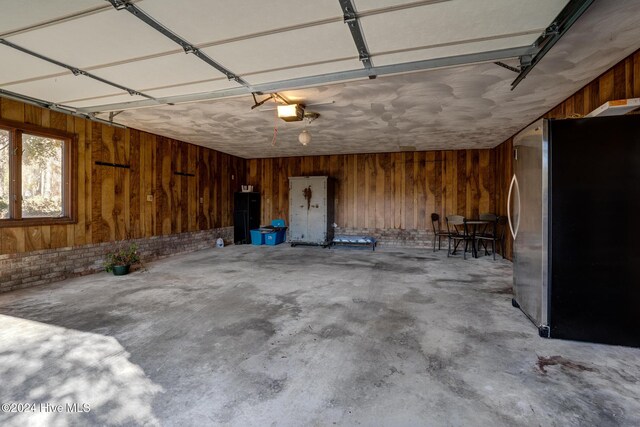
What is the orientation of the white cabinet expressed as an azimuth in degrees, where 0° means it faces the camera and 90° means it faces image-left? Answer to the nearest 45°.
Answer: approximately 0°

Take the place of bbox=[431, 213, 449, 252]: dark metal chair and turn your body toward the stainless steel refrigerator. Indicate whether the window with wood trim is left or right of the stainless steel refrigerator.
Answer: right

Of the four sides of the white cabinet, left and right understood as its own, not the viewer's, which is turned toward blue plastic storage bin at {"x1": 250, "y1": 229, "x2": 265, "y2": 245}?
right

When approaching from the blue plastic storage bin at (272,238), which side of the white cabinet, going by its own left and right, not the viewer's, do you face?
right

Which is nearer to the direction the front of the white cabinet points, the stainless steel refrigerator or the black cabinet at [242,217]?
the stainless steel refrigerator

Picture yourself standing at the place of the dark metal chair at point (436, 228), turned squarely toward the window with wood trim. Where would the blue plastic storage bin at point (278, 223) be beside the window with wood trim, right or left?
right

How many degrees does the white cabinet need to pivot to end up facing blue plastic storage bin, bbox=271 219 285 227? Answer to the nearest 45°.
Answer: approximately 135° to its right

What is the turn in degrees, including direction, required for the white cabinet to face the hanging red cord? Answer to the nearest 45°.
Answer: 0° — it already faces it

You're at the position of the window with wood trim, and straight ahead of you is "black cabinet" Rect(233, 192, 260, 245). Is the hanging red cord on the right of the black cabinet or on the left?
right

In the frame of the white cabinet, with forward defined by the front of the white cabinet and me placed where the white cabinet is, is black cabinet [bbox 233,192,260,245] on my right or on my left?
on my right
